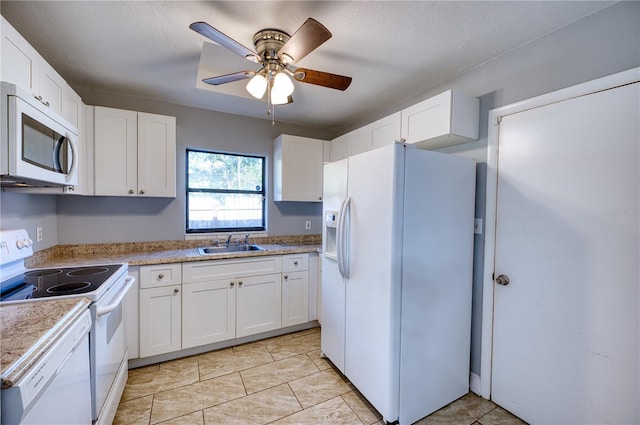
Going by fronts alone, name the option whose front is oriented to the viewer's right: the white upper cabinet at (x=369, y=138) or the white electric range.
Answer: the white electric range

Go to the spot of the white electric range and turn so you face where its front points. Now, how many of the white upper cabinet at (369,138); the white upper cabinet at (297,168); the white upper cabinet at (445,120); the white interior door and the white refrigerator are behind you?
0

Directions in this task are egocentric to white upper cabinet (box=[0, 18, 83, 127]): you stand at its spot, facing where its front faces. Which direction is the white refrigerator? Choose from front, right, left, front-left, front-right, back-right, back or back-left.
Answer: front

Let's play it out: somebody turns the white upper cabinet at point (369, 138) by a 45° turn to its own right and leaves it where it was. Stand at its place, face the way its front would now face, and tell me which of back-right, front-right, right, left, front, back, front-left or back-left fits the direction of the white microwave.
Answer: front-left

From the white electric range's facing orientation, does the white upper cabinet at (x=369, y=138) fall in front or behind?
in front

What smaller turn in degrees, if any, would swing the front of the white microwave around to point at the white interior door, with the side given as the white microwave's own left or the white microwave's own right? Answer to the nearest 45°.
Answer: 0° — it already faces it

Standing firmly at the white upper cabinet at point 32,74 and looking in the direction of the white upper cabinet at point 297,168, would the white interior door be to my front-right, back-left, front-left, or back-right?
front-right

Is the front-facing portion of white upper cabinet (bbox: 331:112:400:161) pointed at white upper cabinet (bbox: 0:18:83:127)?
yes

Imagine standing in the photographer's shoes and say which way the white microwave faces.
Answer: facing the viewer and to the right of the viewer

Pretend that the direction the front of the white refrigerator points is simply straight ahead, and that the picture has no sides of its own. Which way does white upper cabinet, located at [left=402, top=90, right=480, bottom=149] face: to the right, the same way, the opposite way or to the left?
the same way

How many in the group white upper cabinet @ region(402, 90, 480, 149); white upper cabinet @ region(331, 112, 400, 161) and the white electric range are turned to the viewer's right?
1

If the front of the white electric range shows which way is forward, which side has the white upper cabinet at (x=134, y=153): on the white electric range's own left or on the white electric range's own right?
on the white electric range's own left

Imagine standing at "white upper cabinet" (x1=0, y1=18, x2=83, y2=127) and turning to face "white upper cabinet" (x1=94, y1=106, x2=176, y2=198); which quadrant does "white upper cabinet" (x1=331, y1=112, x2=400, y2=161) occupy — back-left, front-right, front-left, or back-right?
front-right

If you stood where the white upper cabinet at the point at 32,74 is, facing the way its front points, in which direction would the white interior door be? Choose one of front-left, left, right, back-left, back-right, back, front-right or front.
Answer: front

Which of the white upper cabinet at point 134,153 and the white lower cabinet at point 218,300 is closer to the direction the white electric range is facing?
the white lower cabinet
